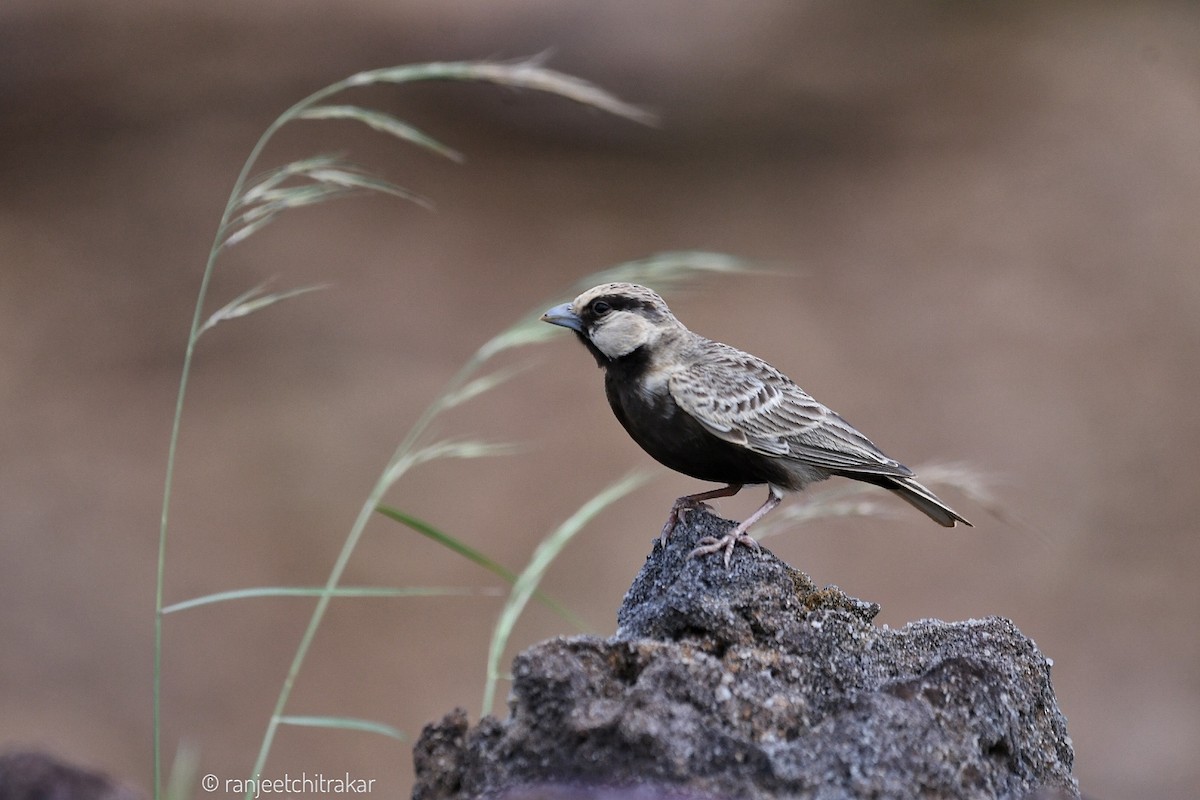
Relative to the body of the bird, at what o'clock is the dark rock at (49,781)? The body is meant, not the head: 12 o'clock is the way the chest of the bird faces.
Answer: The dark rock is roughly at 10 o'clock from the bird.

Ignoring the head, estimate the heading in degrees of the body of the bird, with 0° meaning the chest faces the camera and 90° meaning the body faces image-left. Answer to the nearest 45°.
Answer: approximately 90°
